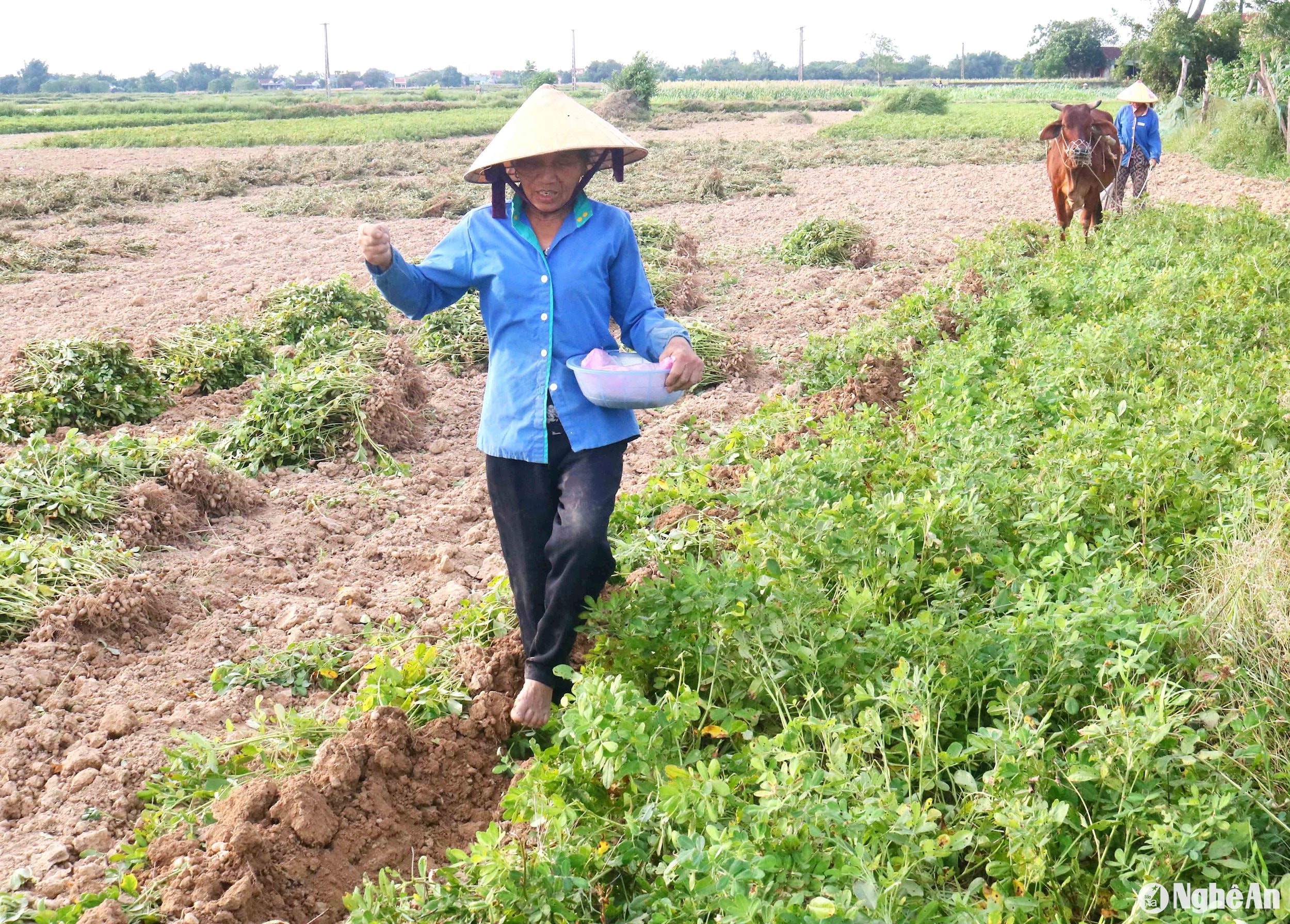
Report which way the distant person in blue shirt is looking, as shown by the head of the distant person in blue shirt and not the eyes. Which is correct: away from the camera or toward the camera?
toward the camera

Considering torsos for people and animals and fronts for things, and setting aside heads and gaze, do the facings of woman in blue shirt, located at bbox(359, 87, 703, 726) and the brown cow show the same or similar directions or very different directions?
same or similar directions

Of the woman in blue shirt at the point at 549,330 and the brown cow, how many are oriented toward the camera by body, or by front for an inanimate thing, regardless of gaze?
2

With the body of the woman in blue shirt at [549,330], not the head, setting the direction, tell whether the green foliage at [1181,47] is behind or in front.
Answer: behind

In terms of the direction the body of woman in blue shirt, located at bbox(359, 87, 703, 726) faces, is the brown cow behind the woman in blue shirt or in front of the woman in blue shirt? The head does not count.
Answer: behind

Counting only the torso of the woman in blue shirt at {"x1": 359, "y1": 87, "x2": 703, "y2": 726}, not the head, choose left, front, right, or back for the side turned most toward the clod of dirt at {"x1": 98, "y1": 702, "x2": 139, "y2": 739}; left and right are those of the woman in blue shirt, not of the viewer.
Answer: right

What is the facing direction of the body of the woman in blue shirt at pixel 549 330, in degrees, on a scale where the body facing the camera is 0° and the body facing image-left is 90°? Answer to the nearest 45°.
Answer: approximately 0°

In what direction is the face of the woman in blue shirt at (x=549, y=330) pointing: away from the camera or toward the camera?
toward the camera

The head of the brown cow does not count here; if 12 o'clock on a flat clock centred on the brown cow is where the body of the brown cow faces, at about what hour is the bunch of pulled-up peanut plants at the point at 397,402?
The bunch of pulled-up peanut plants is roughly at 1 o'clock from the brown cow.

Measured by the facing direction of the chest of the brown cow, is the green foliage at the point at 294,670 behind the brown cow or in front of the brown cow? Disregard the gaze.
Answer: in front

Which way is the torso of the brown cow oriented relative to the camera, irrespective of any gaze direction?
toward the camera

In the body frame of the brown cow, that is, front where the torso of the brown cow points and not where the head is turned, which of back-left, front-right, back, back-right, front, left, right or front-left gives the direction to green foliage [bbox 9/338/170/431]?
front-right
